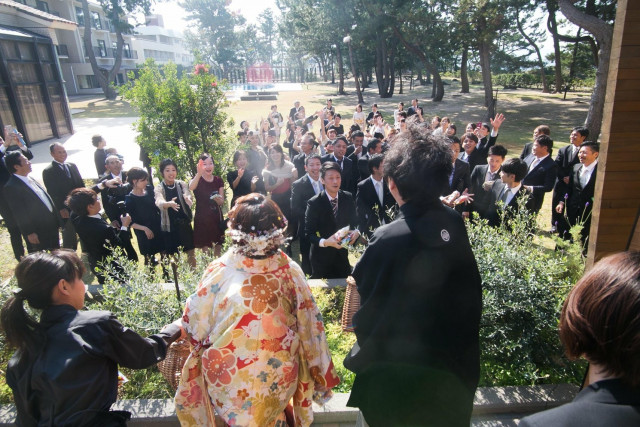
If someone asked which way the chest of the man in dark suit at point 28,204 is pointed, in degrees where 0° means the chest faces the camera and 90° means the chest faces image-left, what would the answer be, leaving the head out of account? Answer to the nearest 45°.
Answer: approximately 315°

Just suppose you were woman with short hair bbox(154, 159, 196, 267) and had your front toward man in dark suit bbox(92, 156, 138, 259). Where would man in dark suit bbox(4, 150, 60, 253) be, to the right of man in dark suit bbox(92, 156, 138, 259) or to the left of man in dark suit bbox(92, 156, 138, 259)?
left

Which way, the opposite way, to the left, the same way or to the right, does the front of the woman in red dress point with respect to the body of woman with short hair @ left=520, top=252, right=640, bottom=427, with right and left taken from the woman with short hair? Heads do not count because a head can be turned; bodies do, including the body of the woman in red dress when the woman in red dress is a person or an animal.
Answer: the opposite way

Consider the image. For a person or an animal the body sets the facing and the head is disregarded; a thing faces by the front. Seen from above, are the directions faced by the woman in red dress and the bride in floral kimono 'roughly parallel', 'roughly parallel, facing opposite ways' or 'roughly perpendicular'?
roughly parallel, facing opposite ways

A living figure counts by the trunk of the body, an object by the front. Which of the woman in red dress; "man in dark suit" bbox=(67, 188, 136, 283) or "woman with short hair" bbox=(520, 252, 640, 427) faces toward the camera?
the woman in red dress

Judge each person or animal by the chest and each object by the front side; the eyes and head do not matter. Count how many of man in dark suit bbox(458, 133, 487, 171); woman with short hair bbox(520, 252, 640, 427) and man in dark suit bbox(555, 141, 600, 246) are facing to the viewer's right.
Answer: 0

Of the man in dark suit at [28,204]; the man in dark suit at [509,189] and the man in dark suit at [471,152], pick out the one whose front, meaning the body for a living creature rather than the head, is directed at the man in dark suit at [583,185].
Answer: the man in dark suit at [28,204]

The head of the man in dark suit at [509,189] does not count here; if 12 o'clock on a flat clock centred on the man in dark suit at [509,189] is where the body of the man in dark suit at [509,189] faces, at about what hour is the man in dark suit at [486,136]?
the man in dark suit at [486,136] is roughly at 4 o'clock from the man in dark suit at [509,189].

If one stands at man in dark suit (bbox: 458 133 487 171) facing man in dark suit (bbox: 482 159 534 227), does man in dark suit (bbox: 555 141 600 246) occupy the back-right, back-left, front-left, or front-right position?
front-left

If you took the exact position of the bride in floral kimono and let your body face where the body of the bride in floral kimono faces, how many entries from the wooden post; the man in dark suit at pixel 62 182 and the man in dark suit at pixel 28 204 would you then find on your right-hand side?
1

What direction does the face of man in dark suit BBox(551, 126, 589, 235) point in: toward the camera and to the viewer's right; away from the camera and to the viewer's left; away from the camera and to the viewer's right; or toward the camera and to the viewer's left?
toward the camera and to the viewer's left

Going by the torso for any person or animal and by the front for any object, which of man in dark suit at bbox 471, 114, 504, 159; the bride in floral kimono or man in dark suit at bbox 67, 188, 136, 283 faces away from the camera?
the bride in floral kimono

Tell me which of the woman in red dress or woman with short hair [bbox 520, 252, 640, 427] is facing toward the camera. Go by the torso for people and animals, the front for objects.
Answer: the woman in red dress

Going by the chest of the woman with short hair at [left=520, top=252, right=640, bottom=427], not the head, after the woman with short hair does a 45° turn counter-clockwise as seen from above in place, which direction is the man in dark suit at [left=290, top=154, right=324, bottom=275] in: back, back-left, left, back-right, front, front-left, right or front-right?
front-right

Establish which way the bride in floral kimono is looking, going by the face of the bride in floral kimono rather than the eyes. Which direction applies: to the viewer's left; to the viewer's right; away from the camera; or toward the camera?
away from the camera

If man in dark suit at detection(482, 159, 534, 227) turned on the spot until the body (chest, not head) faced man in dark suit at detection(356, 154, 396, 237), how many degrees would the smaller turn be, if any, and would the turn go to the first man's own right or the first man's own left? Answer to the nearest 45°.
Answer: approximately 45° to the first man's own right

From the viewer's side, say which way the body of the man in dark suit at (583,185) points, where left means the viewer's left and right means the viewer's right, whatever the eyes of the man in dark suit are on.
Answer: facing the viewer and to the left of the viewer
